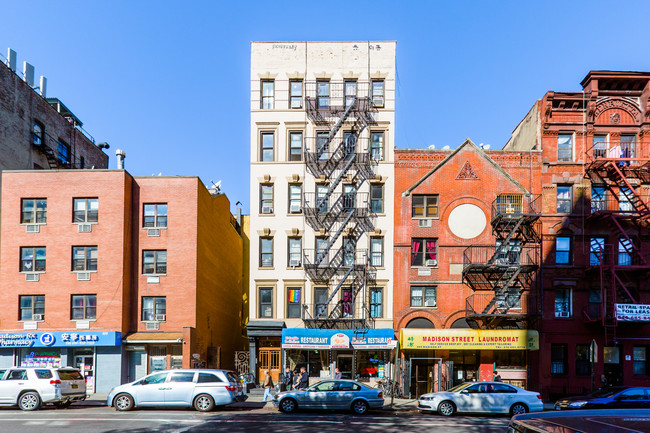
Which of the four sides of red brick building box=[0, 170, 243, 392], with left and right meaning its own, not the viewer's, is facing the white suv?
front

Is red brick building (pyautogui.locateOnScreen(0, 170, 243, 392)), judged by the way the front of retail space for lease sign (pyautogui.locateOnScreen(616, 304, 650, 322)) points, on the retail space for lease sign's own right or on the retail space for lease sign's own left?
on the retail space for lease sign's own right

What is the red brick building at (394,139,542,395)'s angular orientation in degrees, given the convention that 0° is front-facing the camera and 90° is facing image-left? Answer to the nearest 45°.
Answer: approximately 0°

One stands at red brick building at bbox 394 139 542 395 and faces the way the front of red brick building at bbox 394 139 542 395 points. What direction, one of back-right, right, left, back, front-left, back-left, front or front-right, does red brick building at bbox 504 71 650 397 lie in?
left

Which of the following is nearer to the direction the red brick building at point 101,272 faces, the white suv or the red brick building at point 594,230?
the white suv

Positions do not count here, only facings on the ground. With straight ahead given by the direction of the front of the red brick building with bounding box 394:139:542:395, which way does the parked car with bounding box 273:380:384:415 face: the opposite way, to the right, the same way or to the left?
to the right

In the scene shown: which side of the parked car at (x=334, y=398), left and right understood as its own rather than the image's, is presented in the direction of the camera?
left

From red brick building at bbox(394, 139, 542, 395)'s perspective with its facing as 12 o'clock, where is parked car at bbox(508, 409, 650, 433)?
The parked car is roughly at 12 o'clock from the red brick building.

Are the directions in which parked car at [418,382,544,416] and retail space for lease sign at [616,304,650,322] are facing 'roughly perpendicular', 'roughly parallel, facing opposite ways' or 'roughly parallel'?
roughly perpendicular

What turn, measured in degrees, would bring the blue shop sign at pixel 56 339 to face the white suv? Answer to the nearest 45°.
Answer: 0° — it already faces it

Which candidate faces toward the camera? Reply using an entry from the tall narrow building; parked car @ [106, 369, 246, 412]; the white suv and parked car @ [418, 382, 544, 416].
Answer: the tall narrow building

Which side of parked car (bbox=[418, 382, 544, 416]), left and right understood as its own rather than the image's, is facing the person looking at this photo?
left
